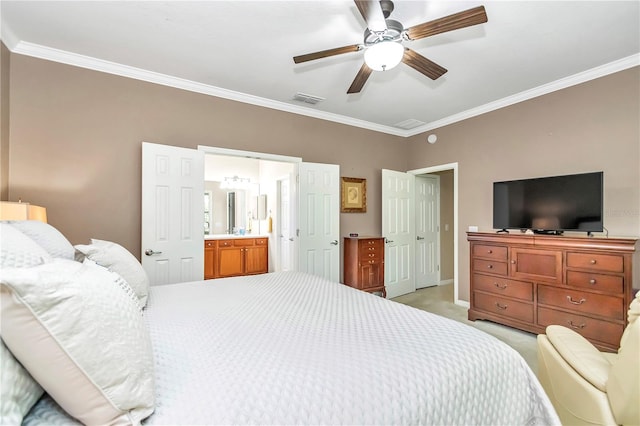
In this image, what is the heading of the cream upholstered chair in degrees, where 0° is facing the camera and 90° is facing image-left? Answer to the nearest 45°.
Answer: approximately 135°

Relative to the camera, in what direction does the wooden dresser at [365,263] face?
facing the viewer and to the right of the viewer

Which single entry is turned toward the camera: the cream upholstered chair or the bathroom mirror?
the bathroom mirror

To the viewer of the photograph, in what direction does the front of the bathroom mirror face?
facing the viewer

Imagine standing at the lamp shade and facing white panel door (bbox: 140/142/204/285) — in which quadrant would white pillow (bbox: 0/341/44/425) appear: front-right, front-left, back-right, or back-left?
back-right

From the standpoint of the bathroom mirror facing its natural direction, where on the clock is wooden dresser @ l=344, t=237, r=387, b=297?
The wooden dresser is roughly at 11 o'clock from the bathroom mirror.

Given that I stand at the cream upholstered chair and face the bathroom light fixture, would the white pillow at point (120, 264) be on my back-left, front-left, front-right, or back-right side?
front-left

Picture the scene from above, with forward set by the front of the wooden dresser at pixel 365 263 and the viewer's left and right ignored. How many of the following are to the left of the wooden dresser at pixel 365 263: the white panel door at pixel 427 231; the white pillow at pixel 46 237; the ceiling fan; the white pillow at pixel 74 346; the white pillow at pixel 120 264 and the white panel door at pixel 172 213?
1

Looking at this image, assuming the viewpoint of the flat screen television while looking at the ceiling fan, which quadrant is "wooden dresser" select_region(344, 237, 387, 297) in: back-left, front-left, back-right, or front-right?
front-right

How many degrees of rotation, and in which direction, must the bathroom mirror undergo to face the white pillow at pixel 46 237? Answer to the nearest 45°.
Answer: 0° — it already faces it

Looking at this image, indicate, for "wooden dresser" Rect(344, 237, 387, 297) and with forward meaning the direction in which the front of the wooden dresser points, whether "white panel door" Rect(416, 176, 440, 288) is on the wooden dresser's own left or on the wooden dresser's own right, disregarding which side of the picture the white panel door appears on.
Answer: on the wooden dresser's own left

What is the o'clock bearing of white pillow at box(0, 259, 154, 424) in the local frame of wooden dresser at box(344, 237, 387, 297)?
The white pillow is roughly at 2 o'clock from the wooden dresser.

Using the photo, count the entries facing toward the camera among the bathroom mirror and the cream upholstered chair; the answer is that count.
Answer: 1
